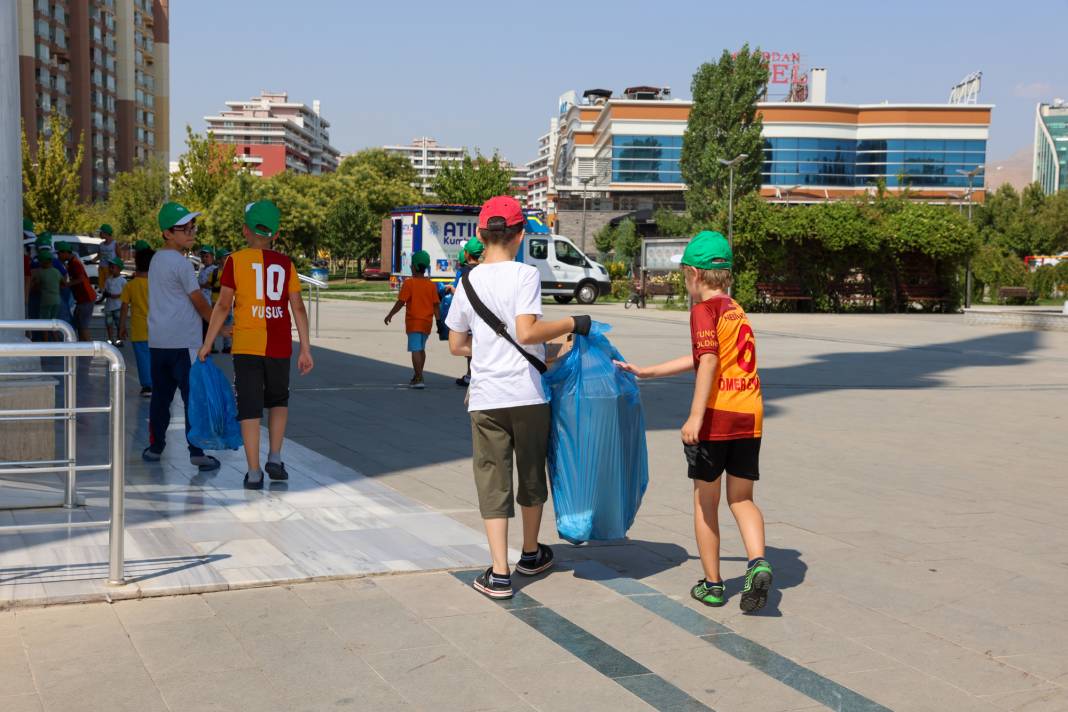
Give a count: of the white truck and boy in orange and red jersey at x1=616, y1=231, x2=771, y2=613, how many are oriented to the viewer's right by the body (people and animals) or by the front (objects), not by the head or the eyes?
1

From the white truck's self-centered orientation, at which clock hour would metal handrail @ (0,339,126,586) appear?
The metal handrail is roughly at 3 o'clock from the white truck.

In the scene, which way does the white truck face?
to the viewer's right

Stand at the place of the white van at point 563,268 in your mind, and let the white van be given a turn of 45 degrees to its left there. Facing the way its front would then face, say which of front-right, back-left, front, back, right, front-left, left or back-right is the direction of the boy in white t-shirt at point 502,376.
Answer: back-right

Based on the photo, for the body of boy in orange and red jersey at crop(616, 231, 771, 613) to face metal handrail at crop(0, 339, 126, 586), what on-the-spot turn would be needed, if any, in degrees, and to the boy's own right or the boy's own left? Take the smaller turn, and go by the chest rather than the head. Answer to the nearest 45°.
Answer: approximately 45° to the boy's own left

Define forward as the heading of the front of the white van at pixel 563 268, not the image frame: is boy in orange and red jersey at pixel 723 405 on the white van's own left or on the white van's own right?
on the white van's own right

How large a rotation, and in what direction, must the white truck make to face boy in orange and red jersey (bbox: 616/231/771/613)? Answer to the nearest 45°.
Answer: approximately 90° to its right

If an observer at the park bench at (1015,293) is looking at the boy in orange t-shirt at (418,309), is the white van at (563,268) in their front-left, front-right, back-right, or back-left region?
front-right

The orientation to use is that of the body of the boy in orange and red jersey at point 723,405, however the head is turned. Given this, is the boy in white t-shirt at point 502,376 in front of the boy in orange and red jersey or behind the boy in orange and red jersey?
in front

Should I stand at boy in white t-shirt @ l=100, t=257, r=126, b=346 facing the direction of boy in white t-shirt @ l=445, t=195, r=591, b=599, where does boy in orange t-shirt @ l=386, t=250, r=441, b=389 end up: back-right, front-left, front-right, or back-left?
front-left

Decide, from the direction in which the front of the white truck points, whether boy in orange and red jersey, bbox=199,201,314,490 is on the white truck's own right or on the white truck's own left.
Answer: on the white truck's own right

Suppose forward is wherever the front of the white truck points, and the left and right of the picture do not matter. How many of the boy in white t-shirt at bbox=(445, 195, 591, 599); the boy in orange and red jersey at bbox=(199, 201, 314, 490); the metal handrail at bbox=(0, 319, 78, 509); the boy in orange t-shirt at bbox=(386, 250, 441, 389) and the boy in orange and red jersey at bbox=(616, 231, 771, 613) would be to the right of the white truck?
5

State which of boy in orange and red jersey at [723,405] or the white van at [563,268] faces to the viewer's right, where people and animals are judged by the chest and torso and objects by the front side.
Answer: the white van

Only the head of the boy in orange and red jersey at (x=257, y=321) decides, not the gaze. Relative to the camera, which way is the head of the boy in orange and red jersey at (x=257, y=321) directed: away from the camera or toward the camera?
away from the camera

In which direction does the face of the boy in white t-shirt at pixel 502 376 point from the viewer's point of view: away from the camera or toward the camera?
away from the camera

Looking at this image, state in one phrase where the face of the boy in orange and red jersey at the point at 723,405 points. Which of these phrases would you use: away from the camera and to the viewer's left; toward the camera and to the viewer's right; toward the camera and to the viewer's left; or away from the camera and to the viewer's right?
away from the camera and to the viewer's left

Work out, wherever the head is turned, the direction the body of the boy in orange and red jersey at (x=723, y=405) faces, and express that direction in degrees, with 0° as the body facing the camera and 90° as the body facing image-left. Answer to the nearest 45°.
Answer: approximately 135°
